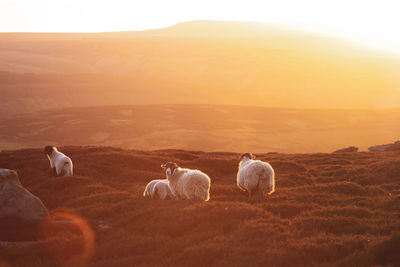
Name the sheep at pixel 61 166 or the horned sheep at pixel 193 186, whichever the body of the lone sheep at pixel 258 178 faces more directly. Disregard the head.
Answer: the sheep

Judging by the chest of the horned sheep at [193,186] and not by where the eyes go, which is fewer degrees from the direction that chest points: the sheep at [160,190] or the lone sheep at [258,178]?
the sheep

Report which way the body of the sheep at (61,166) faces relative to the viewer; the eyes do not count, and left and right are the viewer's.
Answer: facing away from the viewer and to the left of the viewer

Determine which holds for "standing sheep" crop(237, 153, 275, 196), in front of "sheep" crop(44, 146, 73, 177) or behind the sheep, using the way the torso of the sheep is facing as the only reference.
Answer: behind

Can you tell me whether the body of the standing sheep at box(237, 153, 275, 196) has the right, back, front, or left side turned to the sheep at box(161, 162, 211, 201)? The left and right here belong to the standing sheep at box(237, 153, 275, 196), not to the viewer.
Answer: left

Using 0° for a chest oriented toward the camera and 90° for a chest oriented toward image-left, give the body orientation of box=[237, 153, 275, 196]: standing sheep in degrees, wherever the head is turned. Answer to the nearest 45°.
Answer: approximately 135°

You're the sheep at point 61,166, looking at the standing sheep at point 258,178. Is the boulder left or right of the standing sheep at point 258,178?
right

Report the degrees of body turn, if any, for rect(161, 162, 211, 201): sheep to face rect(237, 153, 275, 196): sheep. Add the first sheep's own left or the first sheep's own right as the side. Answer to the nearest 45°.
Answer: approximately 135° to the first sheep's own right

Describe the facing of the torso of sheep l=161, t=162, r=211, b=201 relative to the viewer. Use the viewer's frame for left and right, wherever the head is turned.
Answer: facing to the left of the viewer
